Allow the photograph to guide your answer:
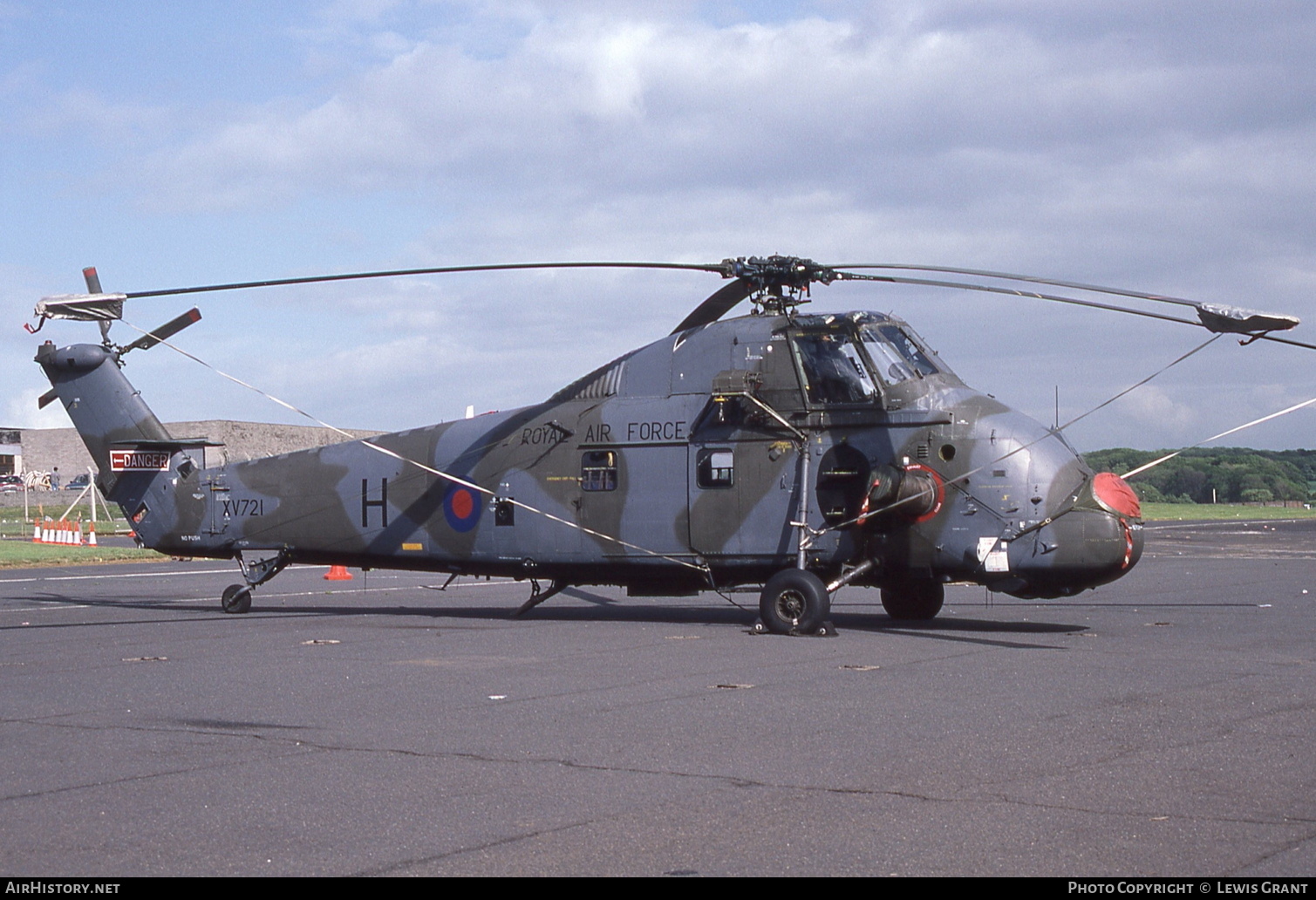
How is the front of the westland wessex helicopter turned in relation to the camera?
facing the viewer and to the right of the viewer
